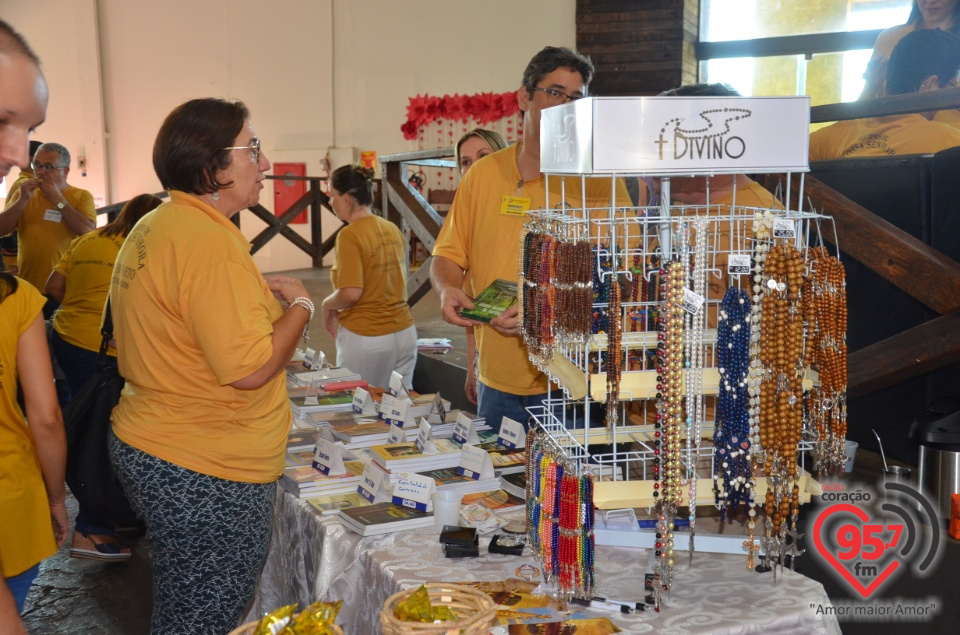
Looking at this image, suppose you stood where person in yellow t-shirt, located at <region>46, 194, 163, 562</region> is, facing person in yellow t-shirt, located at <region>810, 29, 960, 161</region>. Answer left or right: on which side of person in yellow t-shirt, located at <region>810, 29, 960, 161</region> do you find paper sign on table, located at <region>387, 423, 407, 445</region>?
right

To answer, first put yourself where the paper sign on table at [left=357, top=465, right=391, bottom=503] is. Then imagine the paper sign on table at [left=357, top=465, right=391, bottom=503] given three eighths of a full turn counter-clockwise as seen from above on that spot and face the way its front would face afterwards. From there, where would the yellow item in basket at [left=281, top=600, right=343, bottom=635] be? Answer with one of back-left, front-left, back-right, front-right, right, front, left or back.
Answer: right

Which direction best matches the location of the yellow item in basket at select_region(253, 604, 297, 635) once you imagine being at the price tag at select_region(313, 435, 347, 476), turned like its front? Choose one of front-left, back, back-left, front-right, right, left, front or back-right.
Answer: front-left

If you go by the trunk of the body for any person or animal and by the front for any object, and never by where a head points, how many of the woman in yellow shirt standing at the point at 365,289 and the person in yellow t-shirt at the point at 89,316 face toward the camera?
0

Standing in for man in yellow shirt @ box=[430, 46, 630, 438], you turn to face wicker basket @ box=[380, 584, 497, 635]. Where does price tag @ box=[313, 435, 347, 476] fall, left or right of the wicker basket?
right

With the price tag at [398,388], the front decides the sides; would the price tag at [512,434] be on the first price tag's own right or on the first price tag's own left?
on the first price tag's own left

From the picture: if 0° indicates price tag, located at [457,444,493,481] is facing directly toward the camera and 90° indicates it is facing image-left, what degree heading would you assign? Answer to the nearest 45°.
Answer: approximately 45°

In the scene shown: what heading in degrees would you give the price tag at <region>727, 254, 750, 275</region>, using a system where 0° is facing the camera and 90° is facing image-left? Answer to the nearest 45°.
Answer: approximately 0°

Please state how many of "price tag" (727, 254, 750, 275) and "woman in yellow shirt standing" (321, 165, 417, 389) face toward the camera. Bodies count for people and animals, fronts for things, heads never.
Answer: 1

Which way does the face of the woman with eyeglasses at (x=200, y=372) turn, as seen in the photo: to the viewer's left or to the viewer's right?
to the viewer's right

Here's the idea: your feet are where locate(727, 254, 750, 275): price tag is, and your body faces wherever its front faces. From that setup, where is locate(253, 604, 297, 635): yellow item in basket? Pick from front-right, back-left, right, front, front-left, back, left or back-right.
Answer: front-right
